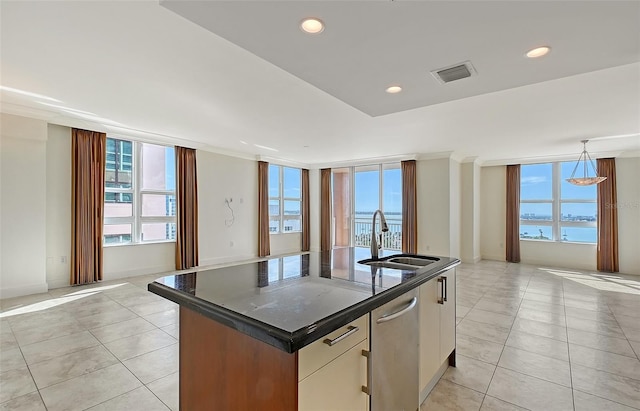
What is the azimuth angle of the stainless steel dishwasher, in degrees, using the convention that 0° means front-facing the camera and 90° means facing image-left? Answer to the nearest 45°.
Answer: approximately 315°

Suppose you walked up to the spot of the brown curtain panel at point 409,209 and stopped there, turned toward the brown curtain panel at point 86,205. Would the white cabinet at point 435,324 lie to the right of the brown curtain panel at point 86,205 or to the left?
left

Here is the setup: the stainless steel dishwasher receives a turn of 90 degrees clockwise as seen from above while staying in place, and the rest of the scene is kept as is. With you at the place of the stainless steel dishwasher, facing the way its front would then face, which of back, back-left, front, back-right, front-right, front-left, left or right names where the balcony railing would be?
back-right

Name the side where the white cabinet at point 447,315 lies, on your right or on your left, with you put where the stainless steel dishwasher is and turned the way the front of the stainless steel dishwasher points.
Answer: on your left

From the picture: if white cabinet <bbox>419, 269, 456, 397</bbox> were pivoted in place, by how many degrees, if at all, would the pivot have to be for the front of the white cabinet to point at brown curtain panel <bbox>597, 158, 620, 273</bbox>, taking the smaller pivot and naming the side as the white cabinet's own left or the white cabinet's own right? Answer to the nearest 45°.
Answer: approximately 90° to the white cabinet's own left

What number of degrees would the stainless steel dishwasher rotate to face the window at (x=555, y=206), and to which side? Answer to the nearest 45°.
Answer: approximately 90° to its left

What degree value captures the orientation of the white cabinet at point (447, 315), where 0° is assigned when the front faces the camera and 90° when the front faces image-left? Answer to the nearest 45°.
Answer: approximately 270°

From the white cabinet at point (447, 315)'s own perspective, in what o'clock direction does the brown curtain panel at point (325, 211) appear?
The brown curtain panel is roughly at 8 o'clock from the white cabinet.
